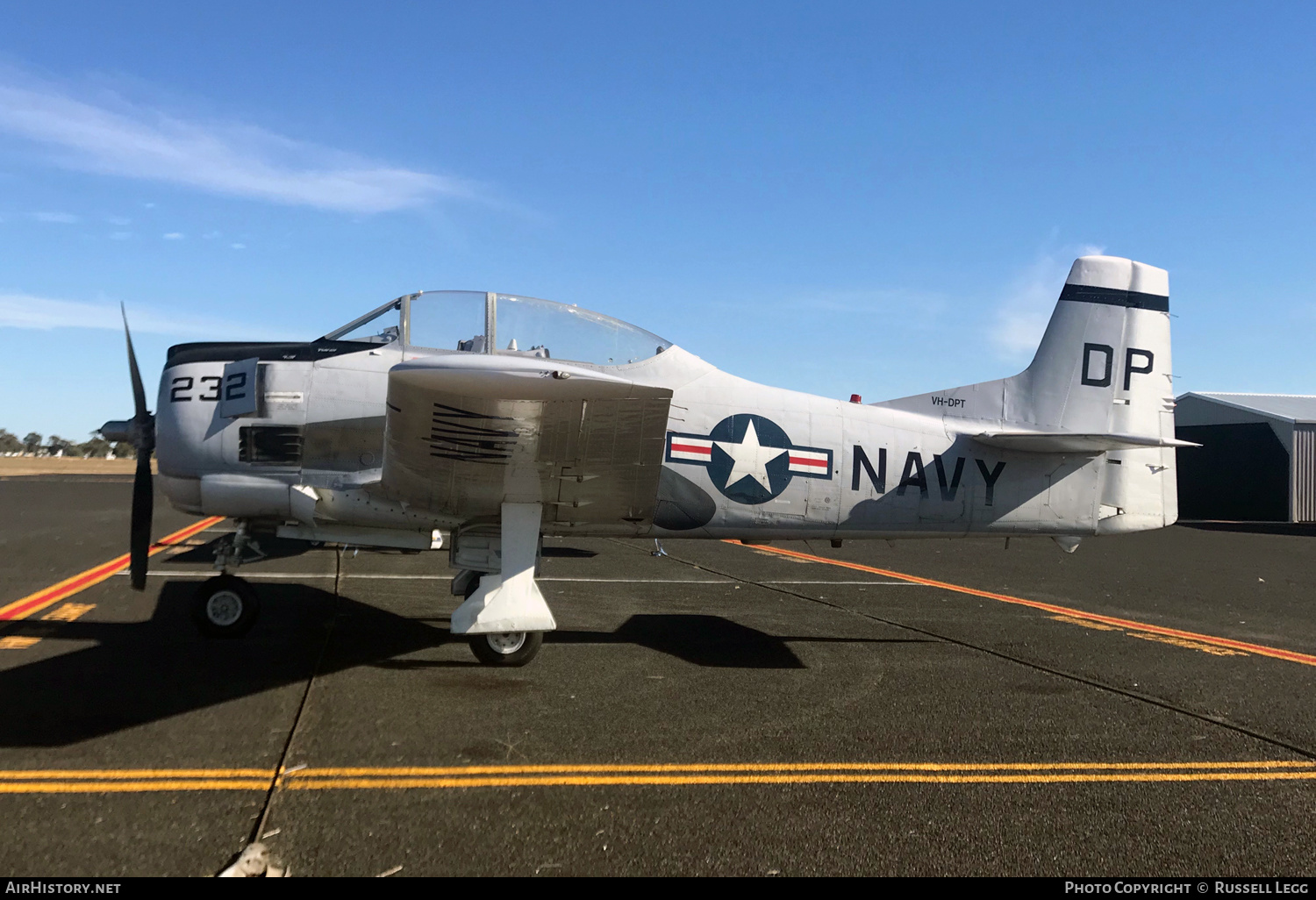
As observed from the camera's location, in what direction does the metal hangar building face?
facing the viewer and to the left of the viewer

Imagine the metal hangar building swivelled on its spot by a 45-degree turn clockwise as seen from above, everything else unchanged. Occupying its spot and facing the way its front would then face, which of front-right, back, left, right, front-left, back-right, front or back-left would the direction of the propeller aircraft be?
left

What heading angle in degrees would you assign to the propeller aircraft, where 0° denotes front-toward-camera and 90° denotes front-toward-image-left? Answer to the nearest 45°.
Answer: approximately 90°
